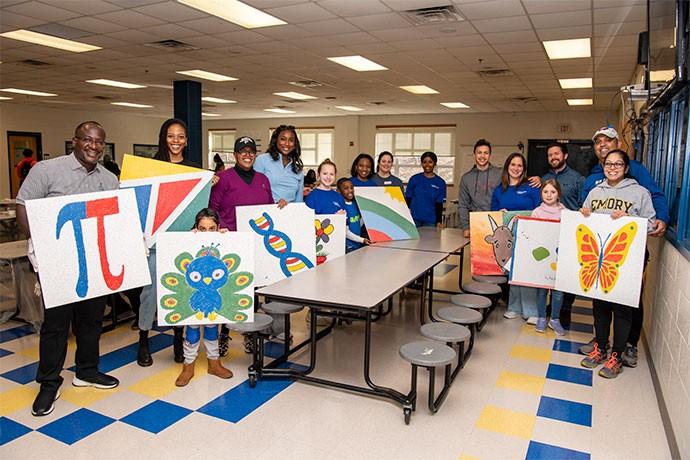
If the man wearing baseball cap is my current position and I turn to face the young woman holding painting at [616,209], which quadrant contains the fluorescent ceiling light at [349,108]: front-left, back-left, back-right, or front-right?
back-right

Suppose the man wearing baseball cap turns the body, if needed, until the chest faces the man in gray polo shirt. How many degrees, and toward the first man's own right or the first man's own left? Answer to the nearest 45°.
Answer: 0° — they already face them

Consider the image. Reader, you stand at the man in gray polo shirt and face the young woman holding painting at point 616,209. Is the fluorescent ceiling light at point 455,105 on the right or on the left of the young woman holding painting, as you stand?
left

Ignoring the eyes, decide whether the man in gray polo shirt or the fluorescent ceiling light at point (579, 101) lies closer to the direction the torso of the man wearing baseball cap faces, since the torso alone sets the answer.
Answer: the man in gray polo shirt

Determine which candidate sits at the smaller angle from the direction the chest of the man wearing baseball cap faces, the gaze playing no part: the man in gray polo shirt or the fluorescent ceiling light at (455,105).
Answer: the man in gray polo shirt

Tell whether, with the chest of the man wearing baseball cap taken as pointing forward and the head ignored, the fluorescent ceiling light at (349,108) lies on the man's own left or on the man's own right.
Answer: on the man's own right

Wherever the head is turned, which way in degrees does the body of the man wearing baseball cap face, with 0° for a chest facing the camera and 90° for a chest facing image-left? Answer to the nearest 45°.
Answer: approximately 45°
